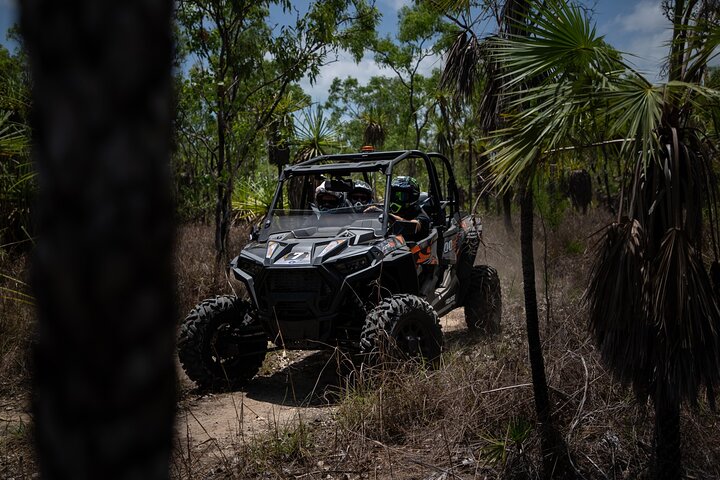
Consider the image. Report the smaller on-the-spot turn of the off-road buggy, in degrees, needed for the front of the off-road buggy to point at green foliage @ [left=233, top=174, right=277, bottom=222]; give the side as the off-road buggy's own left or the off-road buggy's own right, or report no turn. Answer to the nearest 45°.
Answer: approximately 135° to the off-road buggy's own right

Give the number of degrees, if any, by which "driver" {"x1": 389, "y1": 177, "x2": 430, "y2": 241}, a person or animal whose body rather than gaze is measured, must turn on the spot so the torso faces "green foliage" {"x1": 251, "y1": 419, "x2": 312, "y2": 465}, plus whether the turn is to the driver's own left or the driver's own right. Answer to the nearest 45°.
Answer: approximately 45° to the driver's own left

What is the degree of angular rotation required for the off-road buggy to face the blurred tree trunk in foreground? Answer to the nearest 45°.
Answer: approximately 45° to its left

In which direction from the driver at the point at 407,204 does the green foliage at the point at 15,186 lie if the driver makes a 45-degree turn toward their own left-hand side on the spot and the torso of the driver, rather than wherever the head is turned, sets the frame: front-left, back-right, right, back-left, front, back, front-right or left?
right

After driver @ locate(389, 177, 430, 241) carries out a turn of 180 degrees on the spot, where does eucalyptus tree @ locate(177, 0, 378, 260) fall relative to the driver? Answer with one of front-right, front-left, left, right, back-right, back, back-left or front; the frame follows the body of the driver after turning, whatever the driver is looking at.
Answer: left

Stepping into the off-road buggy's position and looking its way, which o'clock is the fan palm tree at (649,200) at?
The fan palm tree is roughly at 9 o'clock from the off-road buggy.

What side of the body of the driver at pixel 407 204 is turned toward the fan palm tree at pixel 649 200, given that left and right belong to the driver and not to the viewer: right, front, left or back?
left

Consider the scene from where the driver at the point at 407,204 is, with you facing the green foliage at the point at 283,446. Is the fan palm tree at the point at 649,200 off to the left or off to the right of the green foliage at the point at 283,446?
left

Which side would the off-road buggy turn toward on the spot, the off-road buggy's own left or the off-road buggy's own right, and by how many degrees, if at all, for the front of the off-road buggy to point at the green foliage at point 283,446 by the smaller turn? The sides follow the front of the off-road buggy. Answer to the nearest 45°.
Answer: approximately 45° to the off-road buggy's own left

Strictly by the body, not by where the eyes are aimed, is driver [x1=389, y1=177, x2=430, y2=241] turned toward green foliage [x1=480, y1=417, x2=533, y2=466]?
no

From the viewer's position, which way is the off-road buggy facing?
facing the viewer and to the left of the viewer

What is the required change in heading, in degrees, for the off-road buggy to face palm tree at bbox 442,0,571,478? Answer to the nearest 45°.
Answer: approximately 90° to its left

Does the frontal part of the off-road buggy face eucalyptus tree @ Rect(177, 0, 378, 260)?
no

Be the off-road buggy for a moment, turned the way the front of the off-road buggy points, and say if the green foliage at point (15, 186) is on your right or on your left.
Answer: on your right

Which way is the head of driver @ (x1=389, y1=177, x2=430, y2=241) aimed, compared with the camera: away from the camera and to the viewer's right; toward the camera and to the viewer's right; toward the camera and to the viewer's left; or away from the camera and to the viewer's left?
toward the camera and to the viewer's left

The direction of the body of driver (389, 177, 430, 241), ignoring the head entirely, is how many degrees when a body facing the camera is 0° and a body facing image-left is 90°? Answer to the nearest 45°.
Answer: approximately 45°

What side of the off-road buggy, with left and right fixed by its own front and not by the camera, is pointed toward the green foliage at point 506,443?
left
